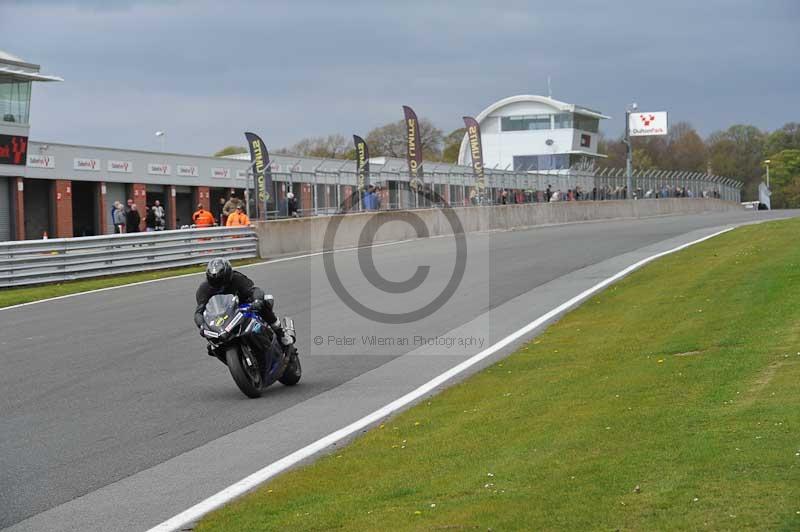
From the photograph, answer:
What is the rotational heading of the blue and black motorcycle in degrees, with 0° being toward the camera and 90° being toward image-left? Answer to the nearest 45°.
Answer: approximately 45°

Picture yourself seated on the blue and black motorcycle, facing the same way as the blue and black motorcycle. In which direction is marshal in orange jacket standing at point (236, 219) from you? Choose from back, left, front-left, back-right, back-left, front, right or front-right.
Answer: back-right

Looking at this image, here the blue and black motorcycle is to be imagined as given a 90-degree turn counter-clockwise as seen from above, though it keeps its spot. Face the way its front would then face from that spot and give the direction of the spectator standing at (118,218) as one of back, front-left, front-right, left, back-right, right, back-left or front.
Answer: back-left

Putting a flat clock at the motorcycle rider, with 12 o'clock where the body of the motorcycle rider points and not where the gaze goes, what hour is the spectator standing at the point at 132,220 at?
The spectator standing is roughly at 4 o'clock from the motorcycle rider.

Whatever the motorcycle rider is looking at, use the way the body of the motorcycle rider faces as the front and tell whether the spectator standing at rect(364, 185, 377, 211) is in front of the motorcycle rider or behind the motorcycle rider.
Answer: behind

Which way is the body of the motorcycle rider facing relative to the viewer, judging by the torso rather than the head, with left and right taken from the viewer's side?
facing the viewer and to the left of the viewer

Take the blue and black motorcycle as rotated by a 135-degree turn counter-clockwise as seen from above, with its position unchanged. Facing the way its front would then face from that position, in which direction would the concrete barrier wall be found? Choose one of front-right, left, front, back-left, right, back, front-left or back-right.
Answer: left

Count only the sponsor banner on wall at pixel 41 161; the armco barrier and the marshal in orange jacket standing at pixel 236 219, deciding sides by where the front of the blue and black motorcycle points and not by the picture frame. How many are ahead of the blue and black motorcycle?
0

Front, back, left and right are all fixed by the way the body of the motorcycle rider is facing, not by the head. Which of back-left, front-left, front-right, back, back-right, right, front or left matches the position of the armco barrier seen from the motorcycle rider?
back-right

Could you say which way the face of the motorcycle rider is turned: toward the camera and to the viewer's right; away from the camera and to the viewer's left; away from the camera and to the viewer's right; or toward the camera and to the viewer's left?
toward the camera and to the viewer's left

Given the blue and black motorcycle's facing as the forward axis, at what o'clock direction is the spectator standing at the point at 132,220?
The spectator standing is roughly at 4 o'clock from the blue and black motorcycle.

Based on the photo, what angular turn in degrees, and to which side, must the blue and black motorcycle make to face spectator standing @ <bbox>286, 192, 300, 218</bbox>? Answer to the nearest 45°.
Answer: approximately 135° to its right

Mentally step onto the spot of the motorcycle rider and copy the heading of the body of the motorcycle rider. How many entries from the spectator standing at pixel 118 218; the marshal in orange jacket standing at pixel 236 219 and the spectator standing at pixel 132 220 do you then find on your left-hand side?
0
